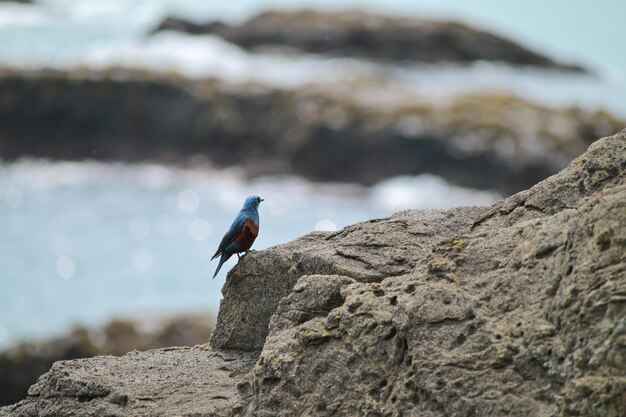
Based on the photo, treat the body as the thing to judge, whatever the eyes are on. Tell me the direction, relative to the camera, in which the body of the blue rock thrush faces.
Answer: to the viewer's right
